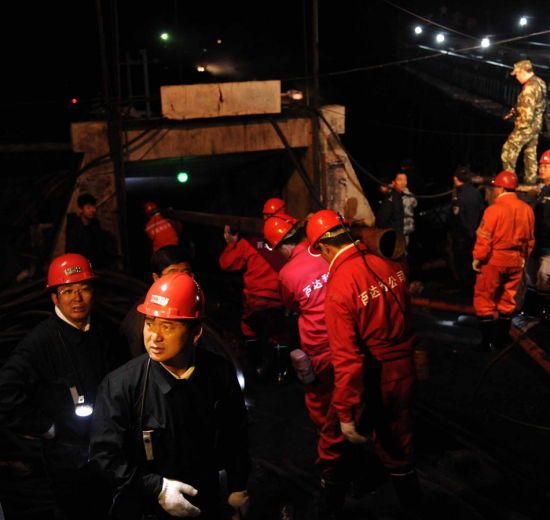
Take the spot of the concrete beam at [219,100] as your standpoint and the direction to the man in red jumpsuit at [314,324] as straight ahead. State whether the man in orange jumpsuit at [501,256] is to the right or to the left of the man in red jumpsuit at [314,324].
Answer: left

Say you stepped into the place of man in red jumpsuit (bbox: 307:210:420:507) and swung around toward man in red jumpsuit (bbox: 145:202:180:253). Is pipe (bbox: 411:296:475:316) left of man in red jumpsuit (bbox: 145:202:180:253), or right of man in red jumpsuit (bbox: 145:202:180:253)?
right

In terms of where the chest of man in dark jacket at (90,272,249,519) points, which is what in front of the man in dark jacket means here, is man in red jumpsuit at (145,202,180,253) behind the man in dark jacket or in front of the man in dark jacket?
behind

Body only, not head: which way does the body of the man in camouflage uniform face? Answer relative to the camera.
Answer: to the viewer's left

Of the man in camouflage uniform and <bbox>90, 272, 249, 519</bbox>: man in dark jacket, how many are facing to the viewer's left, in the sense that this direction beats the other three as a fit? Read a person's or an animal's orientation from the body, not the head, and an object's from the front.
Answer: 1

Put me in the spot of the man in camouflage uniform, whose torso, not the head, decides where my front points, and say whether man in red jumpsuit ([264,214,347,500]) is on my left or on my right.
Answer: on my left

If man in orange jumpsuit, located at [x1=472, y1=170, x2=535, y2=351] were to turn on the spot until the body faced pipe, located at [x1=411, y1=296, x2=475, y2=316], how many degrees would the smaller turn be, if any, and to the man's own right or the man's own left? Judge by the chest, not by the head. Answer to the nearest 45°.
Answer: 0° — they already face it

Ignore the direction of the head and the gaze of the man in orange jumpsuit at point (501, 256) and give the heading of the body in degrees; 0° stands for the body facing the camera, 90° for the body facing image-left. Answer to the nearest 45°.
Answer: approximately 135°

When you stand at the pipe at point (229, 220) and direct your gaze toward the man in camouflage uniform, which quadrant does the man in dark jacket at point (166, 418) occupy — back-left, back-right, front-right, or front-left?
back-right

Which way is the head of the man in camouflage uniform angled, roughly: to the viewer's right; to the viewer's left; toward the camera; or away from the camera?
to the viewer's left

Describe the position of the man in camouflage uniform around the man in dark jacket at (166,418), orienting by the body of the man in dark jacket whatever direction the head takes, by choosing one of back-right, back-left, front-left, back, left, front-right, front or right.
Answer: back-left

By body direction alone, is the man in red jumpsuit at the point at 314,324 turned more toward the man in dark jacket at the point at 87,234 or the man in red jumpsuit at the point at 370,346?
the man in dark jacket

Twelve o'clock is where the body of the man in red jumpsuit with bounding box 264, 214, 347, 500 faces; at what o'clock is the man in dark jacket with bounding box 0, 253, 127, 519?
The man in dark jacket is roughly at 9 o'clock from the man in red jumpsuit.

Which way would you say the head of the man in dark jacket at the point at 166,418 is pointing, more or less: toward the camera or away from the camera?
toward the camera

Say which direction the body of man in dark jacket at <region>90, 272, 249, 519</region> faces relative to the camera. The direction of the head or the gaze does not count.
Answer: toward the camera

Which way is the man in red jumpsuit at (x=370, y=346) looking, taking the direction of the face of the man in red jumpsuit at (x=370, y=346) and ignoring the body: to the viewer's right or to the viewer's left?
to the viewer's left

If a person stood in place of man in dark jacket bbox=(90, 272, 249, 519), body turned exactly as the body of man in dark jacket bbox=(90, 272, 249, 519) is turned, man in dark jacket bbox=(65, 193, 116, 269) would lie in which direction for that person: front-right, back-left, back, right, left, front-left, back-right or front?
back
